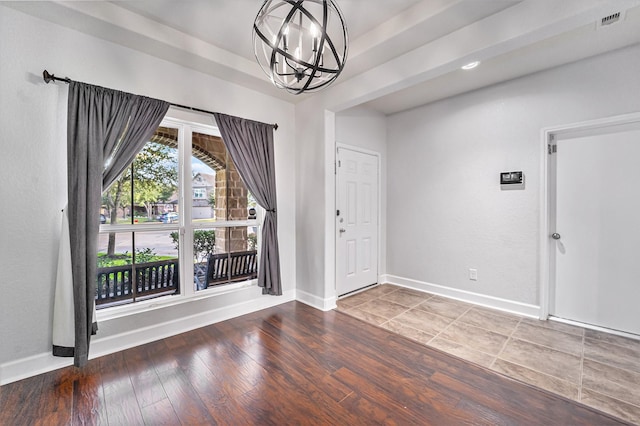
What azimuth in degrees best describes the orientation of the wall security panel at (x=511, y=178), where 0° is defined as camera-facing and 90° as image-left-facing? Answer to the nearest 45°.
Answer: approximately 0°

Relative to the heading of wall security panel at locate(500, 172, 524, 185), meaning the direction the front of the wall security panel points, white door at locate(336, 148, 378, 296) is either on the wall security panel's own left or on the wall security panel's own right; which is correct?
on the wall security panel's own right

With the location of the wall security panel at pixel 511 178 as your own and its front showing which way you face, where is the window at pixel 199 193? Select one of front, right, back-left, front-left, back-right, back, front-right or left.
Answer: front-right

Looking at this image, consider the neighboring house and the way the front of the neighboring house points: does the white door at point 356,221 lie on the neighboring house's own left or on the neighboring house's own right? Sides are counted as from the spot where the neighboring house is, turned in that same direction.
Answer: on the neighboring house's own left

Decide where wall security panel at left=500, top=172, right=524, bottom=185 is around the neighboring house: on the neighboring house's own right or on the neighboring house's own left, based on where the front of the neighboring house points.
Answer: on the neighboring house's own left

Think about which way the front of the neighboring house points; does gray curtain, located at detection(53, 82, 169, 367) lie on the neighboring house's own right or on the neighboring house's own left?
on the neighboring house's own right

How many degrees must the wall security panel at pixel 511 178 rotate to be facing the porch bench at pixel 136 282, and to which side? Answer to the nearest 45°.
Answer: approximately 45° to its right

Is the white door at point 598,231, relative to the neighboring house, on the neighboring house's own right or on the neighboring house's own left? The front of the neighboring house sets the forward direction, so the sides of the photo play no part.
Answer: on the neighboring house's own left

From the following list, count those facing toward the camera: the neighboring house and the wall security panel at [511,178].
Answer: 2
